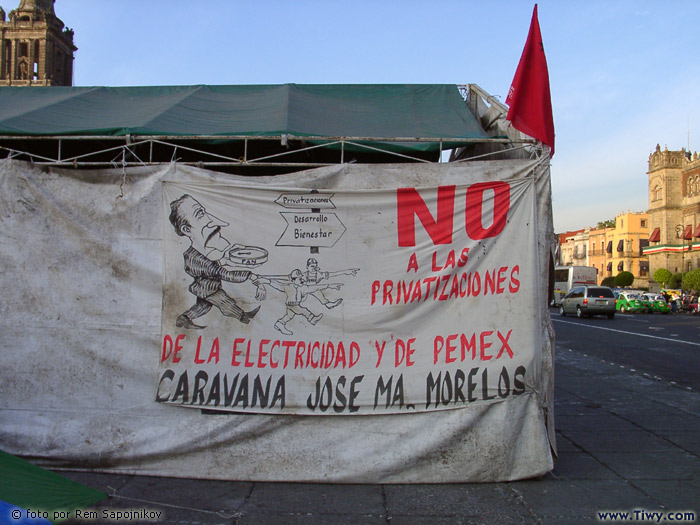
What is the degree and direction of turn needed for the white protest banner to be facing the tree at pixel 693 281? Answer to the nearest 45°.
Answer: approximately 135° to its left

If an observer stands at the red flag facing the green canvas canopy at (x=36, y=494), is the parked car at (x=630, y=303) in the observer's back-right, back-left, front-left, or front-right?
back-right
